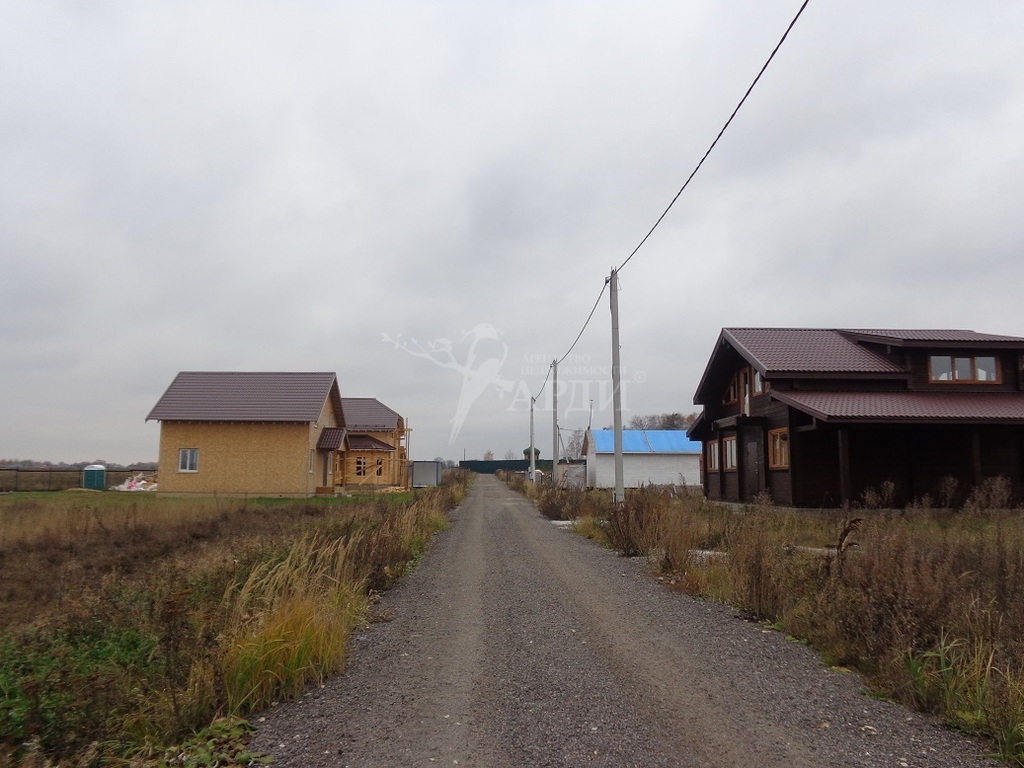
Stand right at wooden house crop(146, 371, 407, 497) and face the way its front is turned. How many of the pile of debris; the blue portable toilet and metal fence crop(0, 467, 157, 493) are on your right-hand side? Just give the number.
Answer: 0

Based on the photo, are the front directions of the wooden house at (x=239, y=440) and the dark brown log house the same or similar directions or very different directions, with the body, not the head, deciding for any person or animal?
very different directions

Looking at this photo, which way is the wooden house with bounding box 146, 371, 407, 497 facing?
to the viewer's right

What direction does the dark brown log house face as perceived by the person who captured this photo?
facing the viewer and to the left of the viewer

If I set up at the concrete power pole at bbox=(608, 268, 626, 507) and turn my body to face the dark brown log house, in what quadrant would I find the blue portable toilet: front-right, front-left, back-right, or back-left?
back-left

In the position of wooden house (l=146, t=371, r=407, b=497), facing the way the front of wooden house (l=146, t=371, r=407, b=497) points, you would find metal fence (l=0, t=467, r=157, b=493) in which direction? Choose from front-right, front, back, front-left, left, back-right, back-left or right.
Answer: back-left

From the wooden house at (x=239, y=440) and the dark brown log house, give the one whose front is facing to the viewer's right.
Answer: the wooden house

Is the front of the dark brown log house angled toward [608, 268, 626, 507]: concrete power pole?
yes

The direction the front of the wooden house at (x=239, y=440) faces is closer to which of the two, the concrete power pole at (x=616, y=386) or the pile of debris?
the concrete power pole

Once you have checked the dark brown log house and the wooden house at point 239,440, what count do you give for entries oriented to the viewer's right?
1

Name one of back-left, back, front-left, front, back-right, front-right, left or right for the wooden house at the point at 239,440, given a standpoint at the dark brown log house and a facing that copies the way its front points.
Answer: front-right

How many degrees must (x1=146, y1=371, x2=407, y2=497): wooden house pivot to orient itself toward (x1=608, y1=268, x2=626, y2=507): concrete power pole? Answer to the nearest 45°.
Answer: approximately 45° to its right

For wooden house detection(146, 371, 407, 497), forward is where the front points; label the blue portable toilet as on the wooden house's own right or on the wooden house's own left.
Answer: on the wooden house's own left
